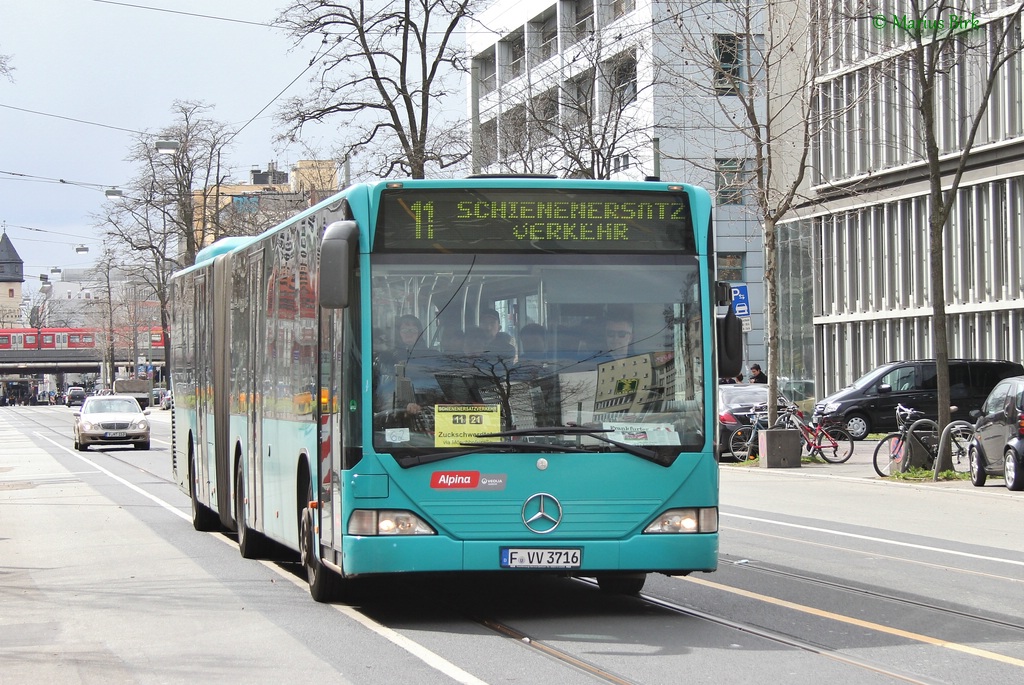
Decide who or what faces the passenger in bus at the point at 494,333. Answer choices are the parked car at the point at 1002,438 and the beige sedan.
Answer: the beige sedan

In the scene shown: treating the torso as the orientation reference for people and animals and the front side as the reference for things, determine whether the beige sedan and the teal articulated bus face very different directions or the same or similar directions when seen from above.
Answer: same or similar directions

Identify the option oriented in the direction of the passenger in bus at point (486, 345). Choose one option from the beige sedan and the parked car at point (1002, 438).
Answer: the beige sedan

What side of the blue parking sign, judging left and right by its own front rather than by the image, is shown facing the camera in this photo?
front

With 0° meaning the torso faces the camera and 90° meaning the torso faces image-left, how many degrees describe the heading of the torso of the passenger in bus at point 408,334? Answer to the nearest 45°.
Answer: approximately 0°

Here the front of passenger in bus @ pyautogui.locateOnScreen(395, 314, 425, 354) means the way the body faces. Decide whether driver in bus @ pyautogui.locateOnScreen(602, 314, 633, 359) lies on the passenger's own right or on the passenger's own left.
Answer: on the passenger's own left

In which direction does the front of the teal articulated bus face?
toward the camera

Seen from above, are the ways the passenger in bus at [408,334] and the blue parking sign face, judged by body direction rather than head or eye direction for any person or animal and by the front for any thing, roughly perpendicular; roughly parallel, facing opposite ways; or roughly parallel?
roughly parallel

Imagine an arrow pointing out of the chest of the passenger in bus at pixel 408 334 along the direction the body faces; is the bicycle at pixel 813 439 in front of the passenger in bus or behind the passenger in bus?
behind

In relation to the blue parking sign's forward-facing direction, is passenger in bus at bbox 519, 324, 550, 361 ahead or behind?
ahead
